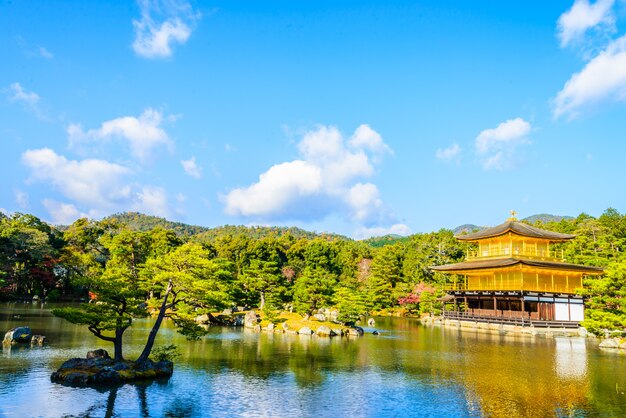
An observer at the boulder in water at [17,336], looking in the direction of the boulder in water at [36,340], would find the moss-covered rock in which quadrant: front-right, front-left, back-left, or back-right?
front-right

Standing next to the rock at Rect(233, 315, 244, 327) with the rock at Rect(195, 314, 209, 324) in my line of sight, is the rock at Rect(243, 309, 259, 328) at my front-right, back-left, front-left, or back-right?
back-left

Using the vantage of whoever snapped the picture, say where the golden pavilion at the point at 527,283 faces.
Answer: facing the viewer and to the left of the viewer

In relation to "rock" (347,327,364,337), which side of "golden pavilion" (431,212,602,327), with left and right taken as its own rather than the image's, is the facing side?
front

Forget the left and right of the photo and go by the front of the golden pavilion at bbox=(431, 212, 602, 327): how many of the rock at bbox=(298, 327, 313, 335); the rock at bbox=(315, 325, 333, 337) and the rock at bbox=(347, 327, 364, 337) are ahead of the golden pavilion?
3

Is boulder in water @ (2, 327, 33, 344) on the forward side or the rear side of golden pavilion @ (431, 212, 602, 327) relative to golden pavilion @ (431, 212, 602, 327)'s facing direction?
on the forward side

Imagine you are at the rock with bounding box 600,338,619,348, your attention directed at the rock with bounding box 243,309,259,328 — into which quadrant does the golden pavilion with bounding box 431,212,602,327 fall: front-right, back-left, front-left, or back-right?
front-right

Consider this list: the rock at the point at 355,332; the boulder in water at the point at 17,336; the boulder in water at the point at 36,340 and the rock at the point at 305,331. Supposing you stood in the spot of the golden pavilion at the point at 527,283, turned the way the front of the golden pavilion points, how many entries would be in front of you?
4

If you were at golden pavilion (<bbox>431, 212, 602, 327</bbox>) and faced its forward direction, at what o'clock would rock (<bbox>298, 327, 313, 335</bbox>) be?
The rock is roughly at 12 o'clock from the golden pavilion.

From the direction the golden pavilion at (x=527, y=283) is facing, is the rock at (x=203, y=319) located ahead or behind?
ahead

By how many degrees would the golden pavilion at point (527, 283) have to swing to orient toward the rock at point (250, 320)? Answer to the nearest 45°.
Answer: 0° — it already faces it

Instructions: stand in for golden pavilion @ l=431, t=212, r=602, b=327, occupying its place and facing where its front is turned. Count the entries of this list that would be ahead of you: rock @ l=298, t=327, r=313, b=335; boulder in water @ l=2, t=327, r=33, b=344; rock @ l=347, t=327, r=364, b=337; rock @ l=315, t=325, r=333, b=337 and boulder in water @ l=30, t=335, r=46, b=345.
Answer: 5

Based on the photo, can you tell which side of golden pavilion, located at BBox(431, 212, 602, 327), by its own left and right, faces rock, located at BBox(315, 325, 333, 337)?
front

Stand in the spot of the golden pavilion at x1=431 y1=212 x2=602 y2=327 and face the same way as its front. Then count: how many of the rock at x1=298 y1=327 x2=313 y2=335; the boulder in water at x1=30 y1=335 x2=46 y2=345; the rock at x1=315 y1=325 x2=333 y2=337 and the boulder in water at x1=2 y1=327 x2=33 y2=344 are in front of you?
4
